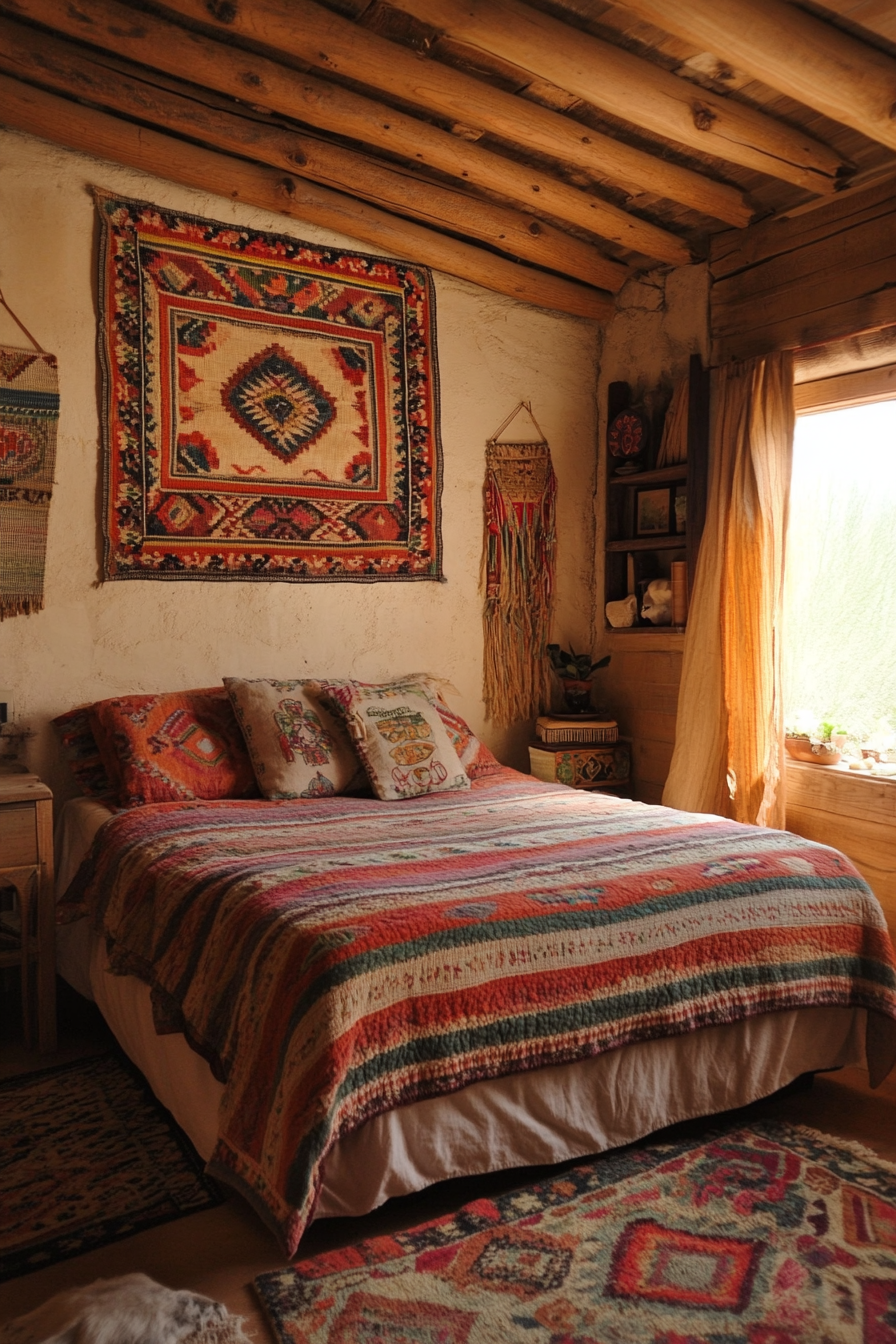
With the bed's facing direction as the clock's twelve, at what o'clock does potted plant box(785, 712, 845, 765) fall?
The potted plant is roughly at 9 o'clock from the bed.

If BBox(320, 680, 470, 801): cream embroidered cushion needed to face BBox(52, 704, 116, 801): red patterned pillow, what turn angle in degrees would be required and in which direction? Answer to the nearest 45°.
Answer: approximately 135° to its right

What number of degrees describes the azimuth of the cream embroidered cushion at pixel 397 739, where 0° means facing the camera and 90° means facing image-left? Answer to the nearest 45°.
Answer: approximately 315°

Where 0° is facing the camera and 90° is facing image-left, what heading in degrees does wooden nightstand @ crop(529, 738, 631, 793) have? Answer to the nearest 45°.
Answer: approximately 315°

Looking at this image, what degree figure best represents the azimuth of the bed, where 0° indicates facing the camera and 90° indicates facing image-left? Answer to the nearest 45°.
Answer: approximately 315°
